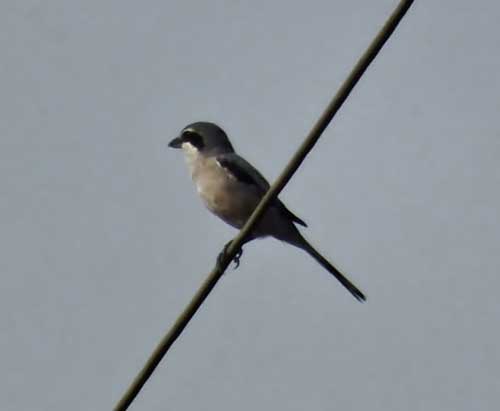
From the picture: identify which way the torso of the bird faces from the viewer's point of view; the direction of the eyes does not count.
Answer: to the viewer's left
